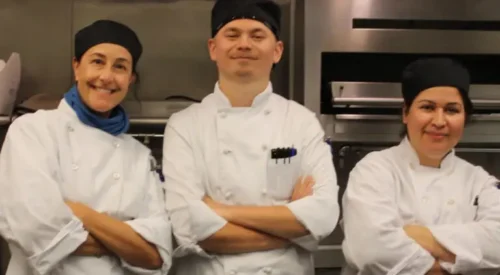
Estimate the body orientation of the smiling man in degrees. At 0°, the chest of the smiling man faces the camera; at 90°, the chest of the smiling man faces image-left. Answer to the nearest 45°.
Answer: approximately 0°

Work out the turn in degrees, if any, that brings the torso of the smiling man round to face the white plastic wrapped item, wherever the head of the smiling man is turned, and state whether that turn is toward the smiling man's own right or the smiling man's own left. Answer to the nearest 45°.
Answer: approximately 135° to the smiling man's own right
